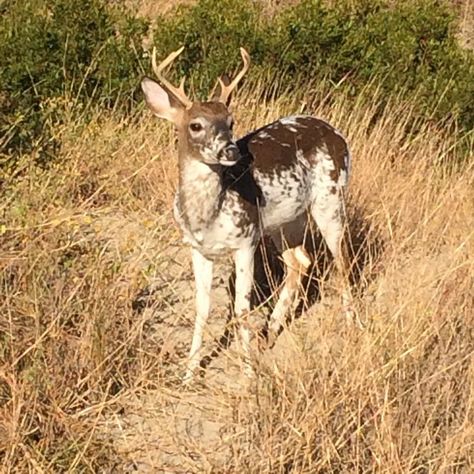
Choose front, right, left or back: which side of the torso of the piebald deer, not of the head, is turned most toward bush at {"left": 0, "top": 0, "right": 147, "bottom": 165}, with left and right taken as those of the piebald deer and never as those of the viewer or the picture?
right

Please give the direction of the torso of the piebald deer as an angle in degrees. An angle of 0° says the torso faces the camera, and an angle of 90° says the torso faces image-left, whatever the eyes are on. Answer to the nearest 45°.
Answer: approximately 45°

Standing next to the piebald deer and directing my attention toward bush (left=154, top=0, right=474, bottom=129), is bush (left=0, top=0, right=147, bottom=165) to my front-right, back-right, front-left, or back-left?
front-left

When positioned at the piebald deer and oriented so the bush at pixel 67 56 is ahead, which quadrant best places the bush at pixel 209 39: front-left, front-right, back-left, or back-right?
front-right

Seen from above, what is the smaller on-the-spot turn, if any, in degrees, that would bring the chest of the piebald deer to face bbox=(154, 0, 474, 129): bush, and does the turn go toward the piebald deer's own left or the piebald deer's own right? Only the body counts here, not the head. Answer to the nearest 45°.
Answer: approximately 135° to the piebald deer's own right

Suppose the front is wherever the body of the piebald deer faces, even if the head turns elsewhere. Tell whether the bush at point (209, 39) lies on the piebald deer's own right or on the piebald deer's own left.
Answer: on the piebald deer's own right

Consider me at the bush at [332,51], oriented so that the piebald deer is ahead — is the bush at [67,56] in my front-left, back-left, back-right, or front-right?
front-right
